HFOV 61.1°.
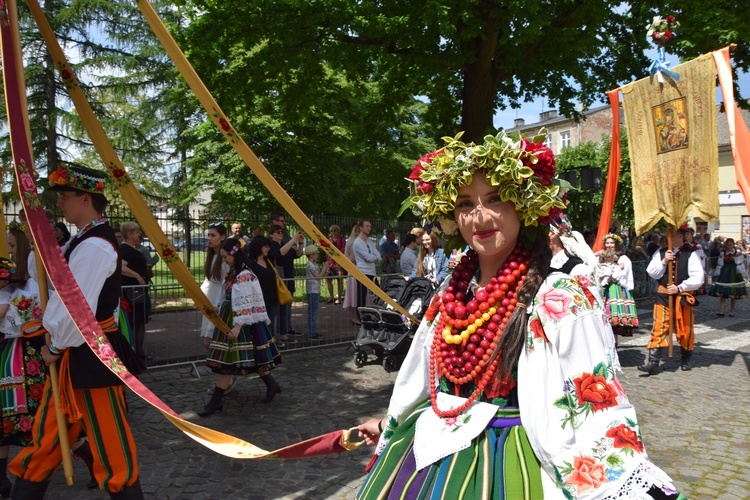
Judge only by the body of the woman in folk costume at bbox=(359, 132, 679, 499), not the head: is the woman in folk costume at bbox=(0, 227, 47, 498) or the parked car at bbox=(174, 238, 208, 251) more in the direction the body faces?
the woman in folk costume

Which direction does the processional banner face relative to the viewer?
toward the camera

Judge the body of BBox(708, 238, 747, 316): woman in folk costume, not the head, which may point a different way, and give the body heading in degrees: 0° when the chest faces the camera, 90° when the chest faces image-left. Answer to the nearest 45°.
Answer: approximately 0°

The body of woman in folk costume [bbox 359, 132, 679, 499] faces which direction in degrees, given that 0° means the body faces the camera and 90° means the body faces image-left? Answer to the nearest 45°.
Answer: approximately 45°

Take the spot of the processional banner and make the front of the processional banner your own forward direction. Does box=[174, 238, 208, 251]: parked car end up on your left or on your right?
on your right

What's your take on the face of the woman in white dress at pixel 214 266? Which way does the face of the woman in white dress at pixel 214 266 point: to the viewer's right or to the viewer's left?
to the viewer's left

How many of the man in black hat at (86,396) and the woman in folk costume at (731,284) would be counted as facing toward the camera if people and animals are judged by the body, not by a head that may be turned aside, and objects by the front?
1
